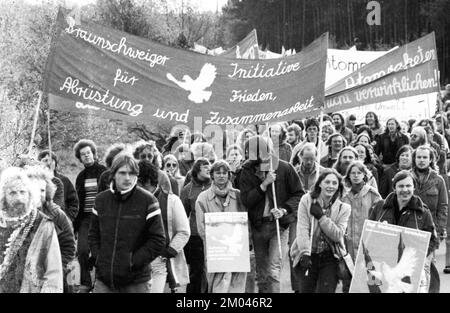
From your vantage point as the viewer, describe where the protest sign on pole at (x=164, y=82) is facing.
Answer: facing the viewer

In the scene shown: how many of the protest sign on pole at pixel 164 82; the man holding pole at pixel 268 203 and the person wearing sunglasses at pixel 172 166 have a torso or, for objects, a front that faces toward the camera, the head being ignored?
3

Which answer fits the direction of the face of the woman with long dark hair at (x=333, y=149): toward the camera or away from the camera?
toward the camera

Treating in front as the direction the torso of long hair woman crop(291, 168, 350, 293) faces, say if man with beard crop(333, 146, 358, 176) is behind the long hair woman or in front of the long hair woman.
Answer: behind

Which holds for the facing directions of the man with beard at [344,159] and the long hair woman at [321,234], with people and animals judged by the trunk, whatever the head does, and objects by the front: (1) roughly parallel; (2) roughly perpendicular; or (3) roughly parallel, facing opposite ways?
roughly parallel

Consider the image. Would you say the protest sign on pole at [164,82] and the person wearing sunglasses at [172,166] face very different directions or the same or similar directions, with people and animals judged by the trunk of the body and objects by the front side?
same or similar directions

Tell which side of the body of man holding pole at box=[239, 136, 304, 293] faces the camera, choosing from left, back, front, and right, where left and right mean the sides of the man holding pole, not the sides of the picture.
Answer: front

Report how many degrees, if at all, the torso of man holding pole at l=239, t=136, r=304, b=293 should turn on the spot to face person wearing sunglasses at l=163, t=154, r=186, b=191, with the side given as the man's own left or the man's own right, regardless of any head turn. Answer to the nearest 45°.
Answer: approximately 135° to the man's own right

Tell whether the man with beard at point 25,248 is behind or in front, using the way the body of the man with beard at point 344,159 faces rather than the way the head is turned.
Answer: in front

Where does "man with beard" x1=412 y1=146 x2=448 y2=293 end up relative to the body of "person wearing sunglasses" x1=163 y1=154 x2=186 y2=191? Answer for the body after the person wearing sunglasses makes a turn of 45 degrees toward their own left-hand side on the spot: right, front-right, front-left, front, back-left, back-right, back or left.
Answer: front-left

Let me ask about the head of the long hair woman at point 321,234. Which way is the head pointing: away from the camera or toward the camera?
toward the camera

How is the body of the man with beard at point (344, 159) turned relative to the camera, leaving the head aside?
toward the camera
